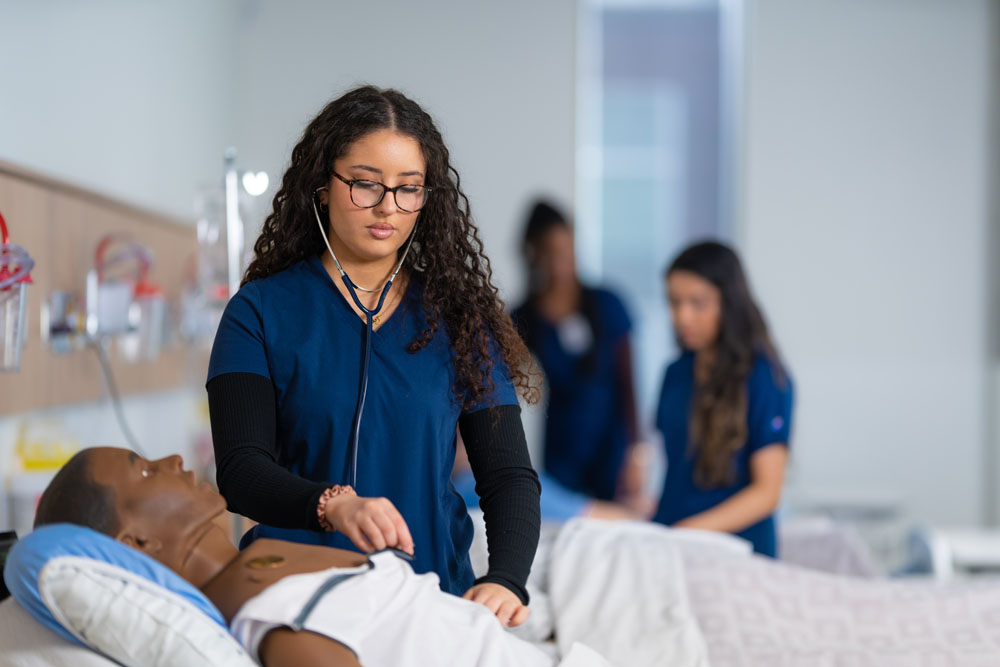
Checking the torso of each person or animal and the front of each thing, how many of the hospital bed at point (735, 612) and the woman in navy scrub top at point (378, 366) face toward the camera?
1

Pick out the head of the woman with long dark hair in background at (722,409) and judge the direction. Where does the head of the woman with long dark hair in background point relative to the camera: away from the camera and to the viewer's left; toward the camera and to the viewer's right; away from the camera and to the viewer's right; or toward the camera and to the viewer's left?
toward the camera and to the viewer's left

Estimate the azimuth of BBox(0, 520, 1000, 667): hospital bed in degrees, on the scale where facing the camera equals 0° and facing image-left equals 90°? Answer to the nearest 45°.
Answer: approximately 270°

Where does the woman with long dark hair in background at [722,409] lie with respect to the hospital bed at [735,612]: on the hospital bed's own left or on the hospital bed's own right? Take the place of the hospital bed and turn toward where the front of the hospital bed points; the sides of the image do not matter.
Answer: on the hospital bed's own left

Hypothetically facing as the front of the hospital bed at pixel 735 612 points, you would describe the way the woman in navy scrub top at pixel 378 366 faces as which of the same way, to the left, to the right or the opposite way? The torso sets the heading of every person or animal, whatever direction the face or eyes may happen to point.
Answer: to the right

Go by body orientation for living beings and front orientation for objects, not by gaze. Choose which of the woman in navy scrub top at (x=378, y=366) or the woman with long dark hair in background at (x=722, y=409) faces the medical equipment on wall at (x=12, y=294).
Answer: the woman with long dark hair in background

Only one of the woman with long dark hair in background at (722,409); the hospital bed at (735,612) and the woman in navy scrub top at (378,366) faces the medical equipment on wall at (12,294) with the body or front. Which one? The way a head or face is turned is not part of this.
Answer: the woman with long dark hair in background

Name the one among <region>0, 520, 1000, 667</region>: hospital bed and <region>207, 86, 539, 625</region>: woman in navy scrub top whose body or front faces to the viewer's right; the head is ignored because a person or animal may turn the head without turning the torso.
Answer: the hospital bed

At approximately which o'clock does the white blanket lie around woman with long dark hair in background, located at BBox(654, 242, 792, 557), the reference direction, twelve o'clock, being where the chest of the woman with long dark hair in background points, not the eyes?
The white blanket is roughly at 11 o'clock from the woman with long dark hair in background.
